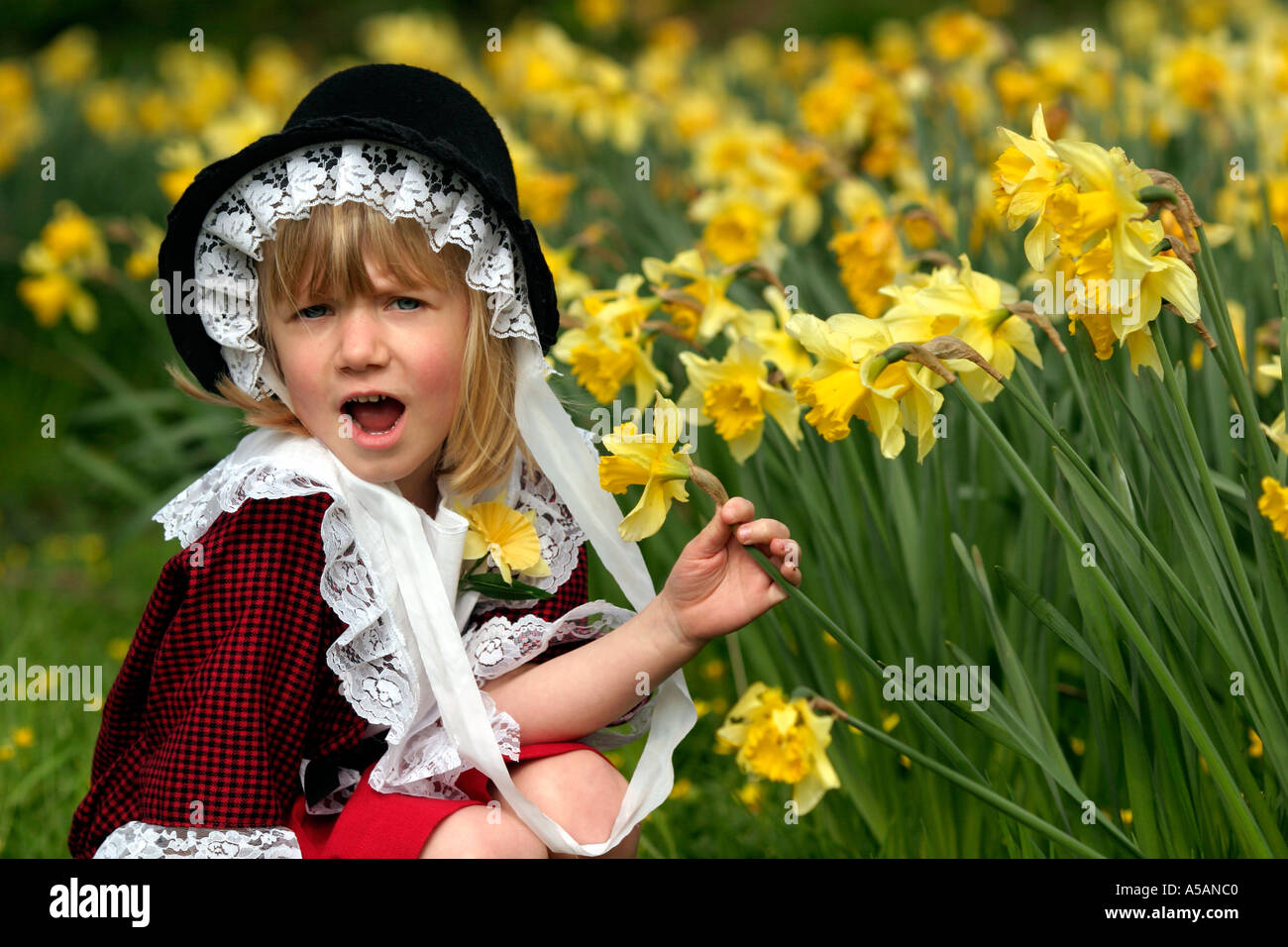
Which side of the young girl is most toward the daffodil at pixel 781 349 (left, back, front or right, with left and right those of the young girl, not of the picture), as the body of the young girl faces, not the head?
left

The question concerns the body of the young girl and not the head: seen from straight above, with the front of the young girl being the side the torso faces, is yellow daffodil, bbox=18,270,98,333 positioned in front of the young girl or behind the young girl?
behind

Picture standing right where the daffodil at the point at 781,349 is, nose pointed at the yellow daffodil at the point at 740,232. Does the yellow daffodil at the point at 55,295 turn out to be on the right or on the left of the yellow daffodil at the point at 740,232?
left

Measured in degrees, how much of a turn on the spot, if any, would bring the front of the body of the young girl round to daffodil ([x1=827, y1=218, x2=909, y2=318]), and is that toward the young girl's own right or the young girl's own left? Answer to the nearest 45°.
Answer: approximately 90° to the young girl's own left

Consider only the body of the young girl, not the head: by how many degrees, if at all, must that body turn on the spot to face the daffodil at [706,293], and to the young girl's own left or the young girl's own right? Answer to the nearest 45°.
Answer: approximately 90° to the young girl's own left

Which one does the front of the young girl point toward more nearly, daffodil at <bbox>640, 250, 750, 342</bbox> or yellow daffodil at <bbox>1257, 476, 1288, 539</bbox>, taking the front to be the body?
the yellow daffodil

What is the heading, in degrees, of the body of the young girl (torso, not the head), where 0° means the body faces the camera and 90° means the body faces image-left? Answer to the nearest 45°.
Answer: approximately 315°
